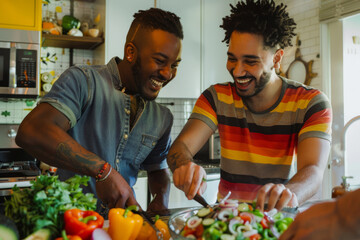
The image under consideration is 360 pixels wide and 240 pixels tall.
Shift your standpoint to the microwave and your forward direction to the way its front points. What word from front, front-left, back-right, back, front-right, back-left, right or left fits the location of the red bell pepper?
front

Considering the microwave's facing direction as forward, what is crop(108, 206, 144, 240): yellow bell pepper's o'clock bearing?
The yellow bell pepper is roughly at 12 o'clock from the microwave.

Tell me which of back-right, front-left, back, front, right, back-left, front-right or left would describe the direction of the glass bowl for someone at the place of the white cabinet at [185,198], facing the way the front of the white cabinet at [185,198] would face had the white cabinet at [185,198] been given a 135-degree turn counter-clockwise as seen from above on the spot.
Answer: back-right

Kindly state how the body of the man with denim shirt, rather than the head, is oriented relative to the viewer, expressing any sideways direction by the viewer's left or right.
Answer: facing the viewer and to the right of the viewer

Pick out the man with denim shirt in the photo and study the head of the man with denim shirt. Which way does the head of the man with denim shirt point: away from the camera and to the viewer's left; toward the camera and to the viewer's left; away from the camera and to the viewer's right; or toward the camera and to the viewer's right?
toward the camera and to the viewer's right

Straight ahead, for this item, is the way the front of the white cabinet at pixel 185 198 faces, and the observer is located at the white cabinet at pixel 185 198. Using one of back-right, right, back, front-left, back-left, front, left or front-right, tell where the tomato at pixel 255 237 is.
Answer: front

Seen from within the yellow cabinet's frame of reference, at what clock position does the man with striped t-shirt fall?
The man with striped t-shirt is roughly at 11 o'clock from the yellow cabinet.

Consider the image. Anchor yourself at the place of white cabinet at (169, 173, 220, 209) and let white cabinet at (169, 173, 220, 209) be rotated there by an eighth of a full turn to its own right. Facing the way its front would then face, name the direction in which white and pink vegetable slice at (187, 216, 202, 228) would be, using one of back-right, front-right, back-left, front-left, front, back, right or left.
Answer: front-left

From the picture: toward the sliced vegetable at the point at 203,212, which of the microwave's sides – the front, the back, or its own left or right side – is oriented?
front

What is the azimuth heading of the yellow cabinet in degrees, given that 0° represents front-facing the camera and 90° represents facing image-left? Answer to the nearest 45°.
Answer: approximately 0°

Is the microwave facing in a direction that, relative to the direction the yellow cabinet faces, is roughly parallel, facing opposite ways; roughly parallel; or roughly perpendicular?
roughly parallel

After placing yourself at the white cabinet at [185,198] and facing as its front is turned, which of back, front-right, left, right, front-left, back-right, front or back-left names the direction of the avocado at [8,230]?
front

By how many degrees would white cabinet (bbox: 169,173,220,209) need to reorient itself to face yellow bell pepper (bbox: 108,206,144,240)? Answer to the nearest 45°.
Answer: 0° — it already faces it

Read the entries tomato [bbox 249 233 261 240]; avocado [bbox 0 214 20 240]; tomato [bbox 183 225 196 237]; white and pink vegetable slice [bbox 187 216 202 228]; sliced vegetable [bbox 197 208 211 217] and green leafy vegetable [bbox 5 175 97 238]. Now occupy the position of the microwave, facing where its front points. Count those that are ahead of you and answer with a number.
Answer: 6

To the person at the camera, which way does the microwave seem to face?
facing the viewer

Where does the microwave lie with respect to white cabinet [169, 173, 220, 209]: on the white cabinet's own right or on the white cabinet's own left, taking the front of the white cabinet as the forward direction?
on the white cabinet's own right

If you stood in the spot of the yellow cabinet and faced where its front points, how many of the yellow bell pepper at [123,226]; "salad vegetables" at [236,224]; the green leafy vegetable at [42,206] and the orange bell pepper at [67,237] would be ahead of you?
4

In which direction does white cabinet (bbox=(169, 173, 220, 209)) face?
toward the camera

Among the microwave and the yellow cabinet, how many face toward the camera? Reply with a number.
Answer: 2

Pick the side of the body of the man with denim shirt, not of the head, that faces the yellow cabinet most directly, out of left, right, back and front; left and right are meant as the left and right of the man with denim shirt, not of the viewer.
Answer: back

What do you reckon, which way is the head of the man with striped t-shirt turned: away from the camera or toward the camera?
toward the camera
